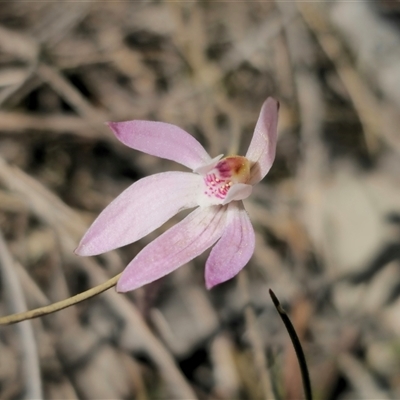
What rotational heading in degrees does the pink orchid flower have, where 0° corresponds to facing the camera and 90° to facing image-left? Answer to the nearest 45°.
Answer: approximately 315°
